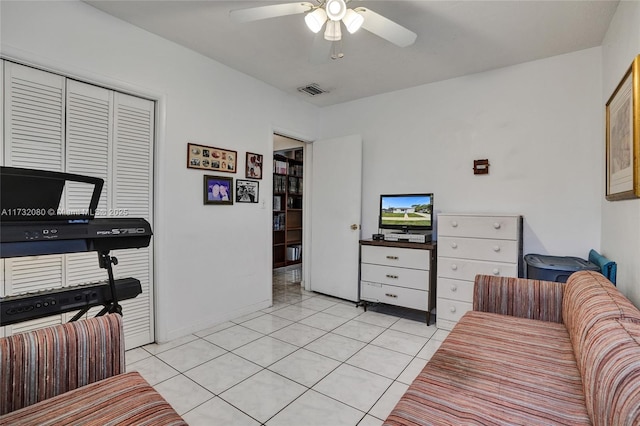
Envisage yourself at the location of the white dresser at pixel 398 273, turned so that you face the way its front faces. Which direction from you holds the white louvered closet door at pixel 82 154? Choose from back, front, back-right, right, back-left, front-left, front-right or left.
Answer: front

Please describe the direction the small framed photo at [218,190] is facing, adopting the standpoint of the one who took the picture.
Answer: facing the viewer and to the right of the viewer

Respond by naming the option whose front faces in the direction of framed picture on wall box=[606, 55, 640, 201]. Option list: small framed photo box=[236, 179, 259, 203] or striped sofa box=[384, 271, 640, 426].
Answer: the small framed photo

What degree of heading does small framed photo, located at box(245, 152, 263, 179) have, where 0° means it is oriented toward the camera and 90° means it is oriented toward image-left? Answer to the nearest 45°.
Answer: approximately 315°

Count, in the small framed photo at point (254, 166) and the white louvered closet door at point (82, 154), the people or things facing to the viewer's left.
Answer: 0

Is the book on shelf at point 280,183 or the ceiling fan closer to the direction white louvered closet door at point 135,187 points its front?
the ceiling fan

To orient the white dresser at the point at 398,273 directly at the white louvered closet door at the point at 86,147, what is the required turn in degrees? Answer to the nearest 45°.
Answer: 0° — it already faces it

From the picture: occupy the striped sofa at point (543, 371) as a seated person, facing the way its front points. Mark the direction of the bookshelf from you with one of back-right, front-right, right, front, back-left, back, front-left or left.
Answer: front-right

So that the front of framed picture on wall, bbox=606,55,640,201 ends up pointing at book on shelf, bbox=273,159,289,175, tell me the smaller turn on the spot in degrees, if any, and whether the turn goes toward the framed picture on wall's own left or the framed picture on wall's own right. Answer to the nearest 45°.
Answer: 0° — it already faces it
